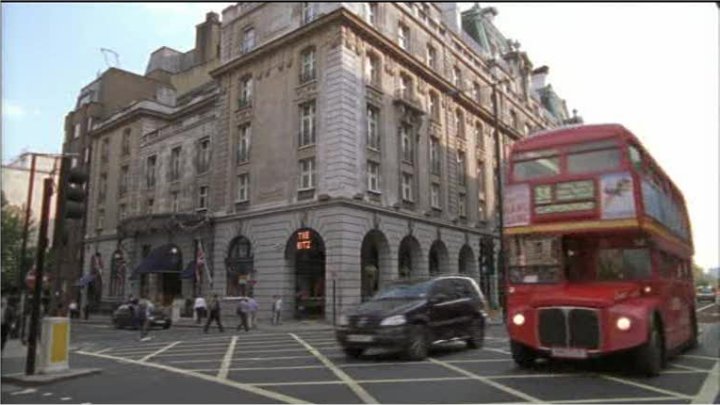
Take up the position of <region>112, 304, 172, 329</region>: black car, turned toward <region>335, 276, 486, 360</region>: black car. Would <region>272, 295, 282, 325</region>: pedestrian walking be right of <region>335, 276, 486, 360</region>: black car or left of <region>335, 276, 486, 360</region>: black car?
left

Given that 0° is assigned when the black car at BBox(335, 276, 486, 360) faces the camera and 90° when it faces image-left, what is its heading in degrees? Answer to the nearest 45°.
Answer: approximately 45°

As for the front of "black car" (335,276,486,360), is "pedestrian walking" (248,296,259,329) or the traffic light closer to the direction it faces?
the traffic light
